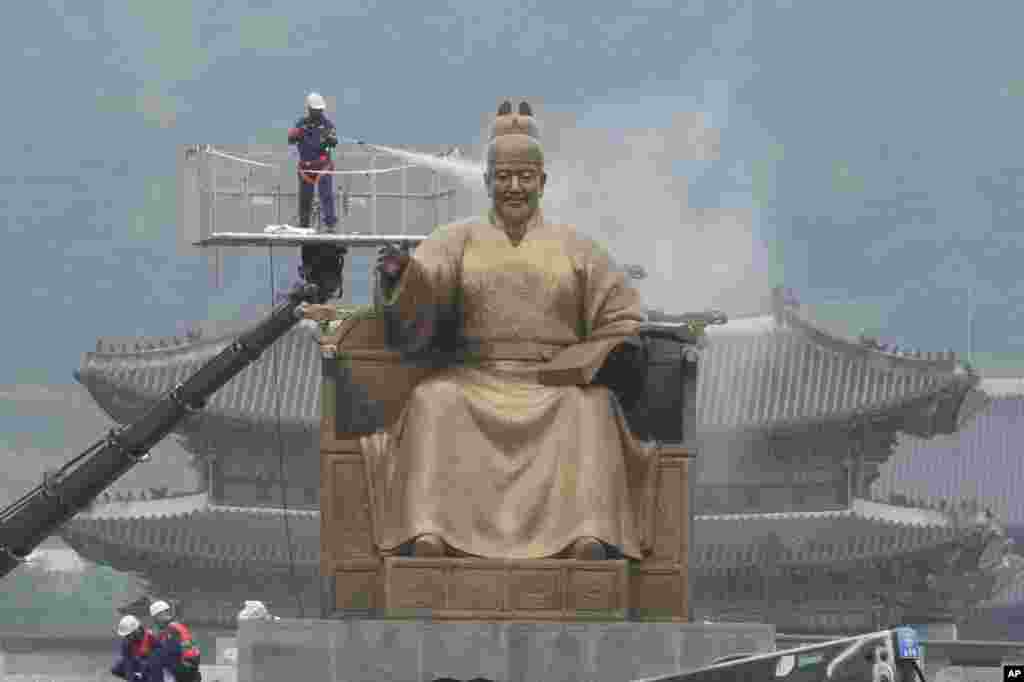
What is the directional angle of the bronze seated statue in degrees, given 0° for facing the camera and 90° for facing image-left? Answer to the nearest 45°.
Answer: approximately 0°
